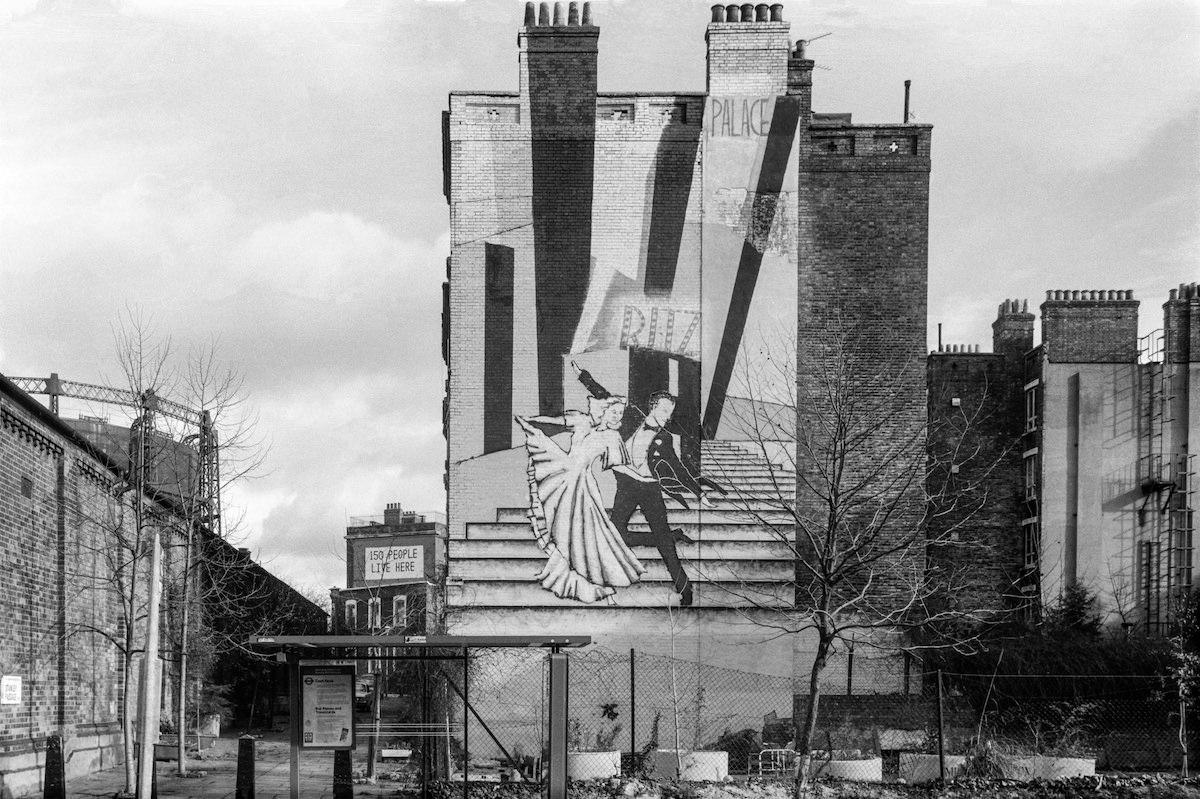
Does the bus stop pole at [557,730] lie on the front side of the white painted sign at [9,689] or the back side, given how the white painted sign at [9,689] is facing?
on the front side

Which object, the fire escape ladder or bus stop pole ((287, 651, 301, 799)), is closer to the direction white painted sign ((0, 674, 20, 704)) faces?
the bus stop pole

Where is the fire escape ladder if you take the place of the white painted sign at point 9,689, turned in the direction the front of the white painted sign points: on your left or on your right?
on your left

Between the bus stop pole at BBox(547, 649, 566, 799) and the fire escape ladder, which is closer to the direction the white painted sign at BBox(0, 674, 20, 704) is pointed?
the bus stop pole

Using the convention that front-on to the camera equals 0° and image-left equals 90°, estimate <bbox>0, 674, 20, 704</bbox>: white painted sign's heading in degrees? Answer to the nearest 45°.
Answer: approximately 315°

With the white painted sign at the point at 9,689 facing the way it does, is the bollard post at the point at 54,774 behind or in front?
in front
